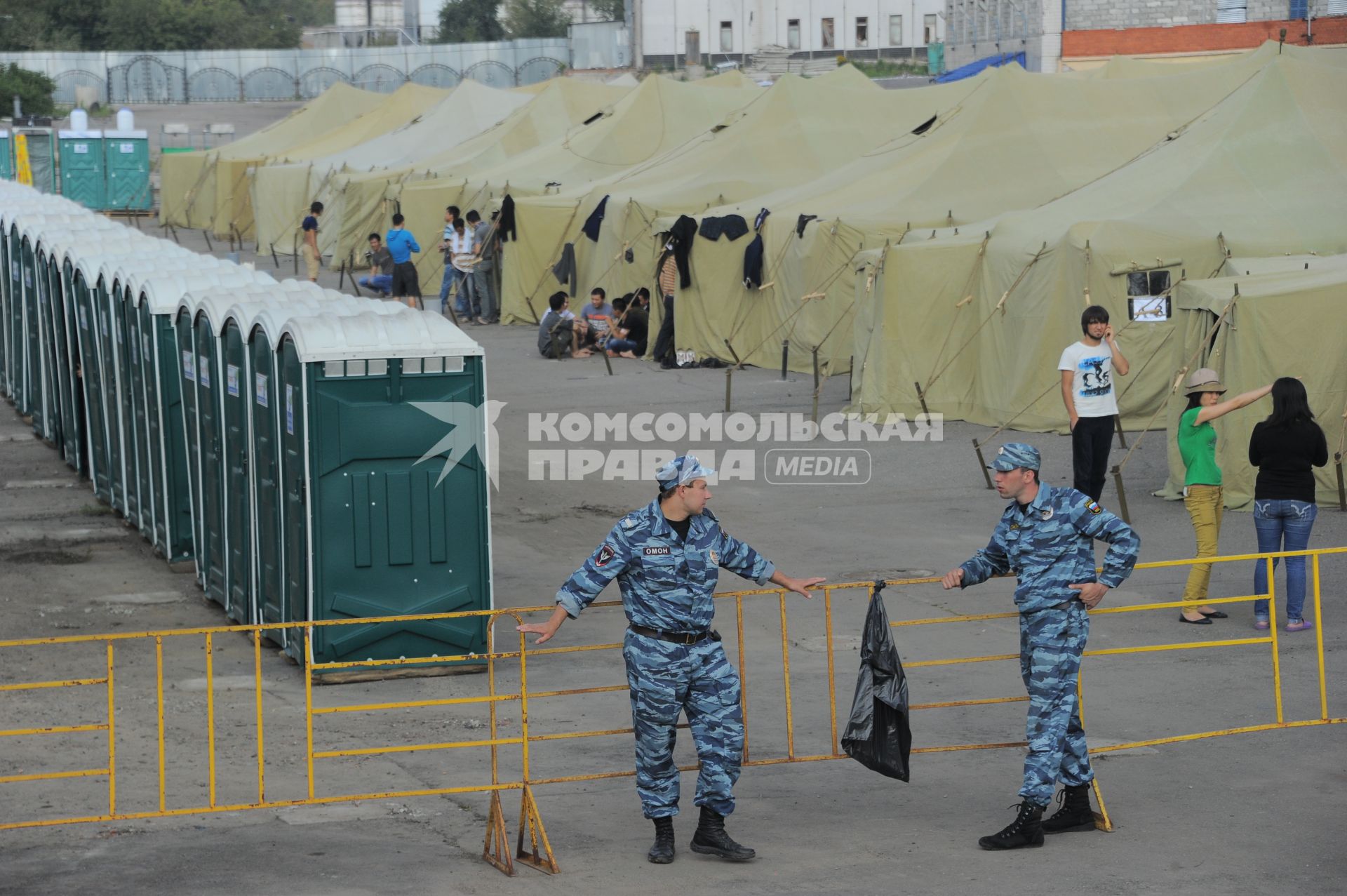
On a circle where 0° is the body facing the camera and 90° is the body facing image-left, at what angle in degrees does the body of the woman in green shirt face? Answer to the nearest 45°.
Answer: approximately 270°

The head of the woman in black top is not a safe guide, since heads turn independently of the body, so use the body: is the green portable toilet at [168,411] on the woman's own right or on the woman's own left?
on the woman's own left

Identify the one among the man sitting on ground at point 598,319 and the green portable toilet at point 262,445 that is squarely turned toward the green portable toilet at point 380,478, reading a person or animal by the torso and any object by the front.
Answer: the man sitting on ground

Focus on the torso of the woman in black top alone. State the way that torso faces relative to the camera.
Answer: away from the camera
